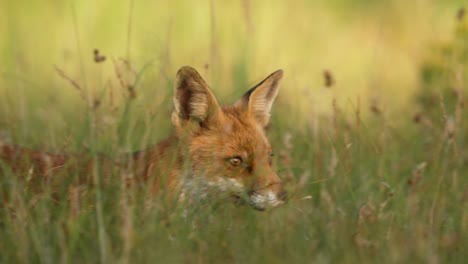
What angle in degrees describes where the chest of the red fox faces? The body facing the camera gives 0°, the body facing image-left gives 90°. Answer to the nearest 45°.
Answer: approximately 270°
